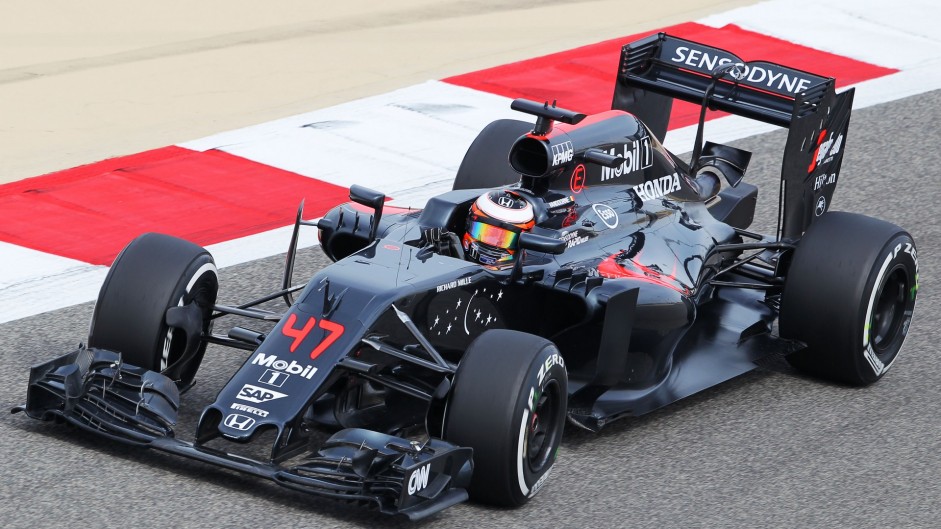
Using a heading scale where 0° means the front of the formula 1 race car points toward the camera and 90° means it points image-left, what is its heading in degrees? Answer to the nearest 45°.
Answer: approximately 45°
